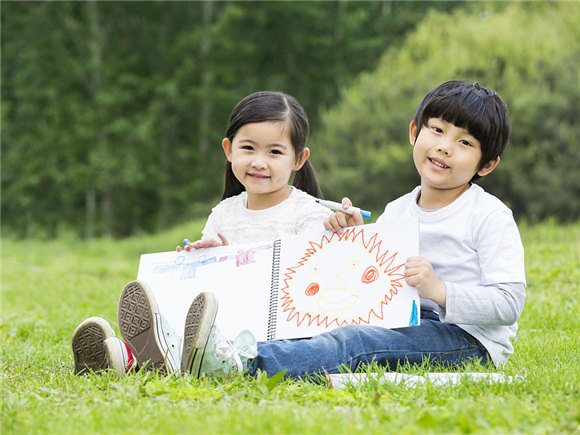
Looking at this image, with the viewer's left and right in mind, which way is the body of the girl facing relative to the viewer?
facing the viewer and to the left of the viewer

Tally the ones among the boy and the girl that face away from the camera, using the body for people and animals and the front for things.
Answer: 0

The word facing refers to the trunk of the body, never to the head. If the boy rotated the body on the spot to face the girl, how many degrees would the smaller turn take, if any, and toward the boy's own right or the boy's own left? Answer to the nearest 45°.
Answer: approximately 90° to the boy's own right

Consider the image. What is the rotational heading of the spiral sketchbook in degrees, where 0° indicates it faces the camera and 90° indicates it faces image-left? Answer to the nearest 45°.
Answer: approximately 0°

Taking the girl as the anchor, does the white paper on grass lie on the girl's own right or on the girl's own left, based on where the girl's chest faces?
on the girl's own left
